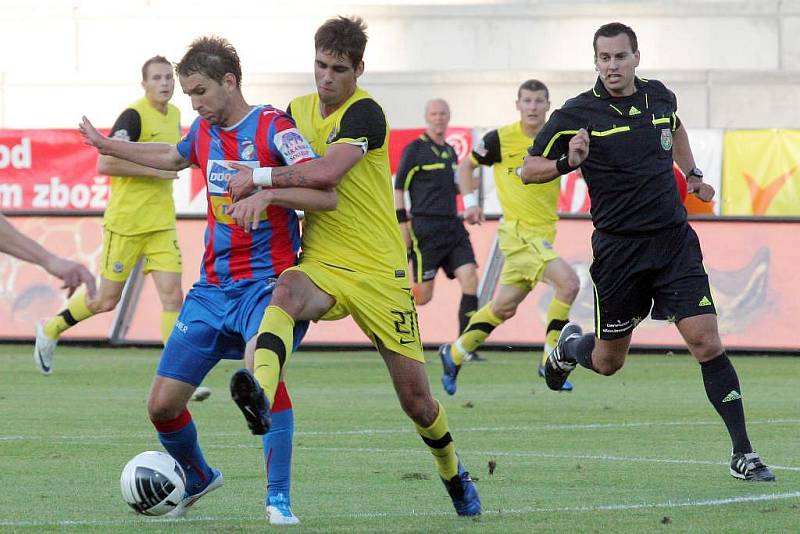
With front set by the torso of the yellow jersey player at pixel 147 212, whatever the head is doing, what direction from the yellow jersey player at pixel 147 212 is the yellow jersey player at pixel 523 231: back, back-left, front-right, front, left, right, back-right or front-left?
front-left

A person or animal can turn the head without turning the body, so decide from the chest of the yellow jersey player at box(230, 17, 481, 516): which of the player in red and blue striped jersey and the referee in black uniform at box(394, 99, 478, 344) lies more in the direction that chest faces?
the player in red and blue striped jersey

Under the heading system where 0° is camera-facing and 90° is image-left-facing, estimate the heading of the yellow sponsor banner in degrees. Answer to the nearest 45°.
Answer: approximately 0°

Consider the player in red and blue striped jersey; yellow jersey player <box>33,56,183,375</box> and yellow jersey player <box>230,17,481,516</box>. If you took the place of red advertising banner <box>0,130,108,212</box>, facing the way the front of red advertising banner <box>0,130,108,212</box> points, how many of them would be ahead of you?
3

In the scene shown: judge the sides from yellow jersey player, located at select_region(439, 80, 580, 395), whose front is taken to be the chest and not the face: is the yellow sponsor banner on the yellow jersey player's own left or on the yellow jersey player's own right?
on the yellow jersey player's own left

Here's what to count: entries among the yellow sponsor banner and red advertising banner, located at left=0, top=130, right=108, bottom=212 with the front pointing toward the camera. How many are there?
2

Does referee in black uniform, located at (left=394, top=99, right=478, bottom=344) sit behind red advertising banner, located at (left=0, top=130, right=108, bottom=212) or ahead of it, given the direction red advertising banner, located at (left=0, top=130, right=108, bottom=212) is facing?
ahead
